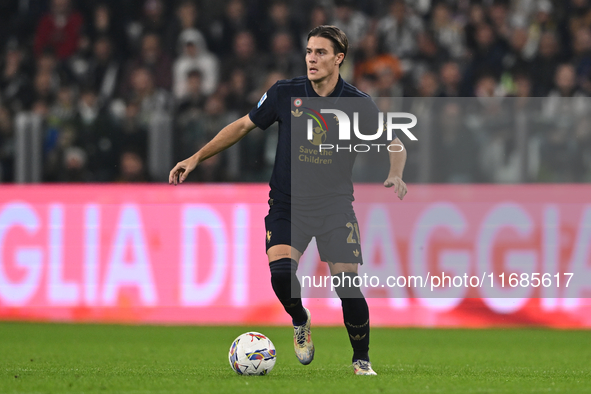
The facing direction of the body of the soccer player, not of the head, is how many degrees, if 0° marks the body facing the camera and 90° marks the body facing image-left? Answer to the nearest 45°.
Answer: approximately 0°
